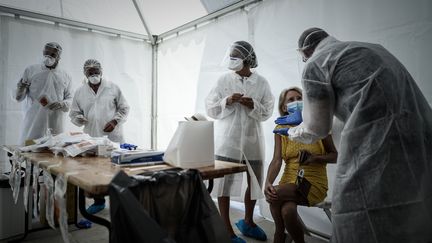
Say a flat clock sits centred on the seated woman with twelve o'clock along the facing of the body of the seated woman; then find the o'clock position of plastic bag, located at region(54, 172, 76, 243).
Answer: The plastic bag is roughly at 12 o'clock from the seated woman.

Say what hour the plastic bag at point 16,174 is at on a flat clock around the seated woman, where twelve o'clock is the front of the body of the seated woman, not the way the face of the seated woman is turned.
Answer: The plastic bag is roughly at 1 o'clock from the seated woman.

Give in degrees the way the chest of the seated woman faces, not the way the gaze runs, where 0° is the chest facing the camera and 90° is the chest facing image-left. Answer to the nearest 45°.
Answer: approximately 45°
